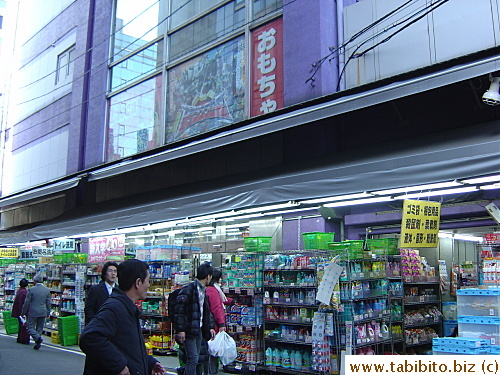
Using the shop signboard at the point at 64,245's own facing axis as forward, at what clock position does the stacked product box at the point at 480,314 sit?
The stacked product box is roughly at 10 o'clock from the shop signboard.

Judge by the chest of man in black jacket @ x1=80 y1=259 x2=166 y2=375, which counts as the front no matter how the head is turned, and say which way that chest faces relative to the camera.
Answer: to the viewer's right

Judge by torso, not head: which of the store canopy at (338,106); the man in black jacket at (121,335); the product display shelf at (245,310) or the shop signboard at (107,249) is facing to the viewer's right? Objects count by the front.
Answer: the man in black jacket

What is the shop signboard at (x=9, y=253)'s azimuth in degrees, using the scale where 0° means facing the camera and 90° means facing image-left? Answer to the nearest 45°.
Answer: approximately 0°

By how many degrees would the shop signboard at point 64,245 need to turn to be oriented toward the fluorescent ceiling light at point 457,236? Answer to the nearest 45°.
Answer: approximately 90° to its left

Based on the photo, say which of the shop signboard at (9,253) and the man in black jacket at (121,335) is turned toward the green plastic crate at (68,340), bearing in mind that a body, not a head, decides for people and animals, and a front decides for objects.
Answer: the shop signboard

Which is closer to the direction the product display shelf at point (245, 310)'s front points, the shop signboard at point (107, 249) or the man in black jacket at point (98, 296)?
the man in black jacket

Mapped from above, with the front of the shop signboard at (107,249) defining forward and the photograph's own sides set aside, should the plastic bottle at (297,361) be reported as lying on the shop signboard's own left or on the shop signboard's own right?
on the shop signboard's own left

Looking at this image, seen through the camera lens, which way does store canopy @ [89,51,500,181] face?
facing the viewer and to the left of the viewer

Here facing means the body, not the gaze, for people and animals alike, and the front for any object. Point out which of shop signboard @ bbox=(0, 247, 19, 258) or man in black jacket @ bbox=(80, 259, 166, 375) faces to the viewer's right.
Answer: the man in black jacket

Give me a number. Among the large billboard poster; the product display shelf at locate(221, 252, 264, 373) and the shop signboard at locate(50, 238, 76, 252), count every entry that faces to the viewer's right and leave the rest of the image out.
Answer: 0

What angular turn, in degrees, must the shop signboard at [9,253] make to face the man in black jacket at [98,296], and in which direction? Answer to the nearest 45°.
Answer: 0° — it already faces them

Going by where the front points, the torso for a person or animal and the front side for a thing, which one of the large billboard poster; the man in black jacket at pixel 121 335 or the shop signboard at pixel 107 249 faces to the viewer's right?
the man in black jacket
